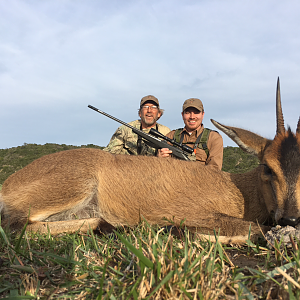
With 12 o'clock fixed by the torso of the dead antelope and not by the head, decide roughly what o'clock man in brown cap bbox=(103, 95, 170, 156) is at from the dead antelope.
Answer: The man in brown cap is roughly at 9 o'clock from the dead antelope.

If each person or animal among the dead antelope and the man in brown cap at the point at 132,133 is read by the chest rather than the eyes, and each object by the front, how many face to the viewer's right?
1

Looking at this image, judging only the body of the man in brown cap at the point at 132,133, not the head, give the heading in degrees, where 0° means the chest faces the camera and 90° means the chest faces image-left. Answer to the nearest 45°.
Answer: approximately 0°

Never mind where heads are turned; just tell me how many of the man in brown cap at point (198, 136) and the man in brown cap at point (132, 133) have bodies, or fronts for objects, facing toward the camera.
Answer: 2

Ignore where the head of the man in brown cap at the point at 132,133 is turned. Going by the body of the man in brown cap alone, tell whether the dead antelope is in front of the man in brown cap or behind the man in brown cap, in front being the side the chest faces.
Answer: in front

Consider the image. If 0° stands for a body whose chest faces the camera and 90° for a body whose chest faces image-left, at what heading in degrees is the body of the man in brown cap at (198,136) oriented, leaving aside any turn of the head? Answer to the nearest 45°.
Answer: approximately 0°

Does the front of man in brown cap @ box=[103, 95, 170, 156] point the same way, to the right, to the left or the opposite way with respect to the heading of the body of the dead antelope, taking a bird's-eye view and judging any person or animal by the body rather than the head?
to the right

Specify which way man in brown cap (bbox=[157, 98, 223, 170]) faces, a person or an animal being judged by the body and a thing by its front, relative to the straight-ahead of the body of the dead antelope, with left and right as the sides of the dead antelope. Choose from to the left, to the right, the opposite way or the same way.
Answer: to the right

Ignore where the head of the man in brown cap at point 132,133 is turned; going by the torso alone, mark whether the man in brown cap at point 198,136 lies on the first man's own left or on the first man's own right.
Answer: on the first man's own left

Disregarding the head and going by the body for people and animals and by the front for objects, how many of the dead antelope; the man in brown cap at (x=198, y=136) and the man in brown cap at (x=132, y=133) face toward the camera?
2

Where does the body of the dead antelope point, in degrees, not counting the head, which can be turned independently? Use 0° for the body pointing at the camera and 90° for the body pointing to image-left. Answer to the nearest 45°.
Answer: approximately 270°

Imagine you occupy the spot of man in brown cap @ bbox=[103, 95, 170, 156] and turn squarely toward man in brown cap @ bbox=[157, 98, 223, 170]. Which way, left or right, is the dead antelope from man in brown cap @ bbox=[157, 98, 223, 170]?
right

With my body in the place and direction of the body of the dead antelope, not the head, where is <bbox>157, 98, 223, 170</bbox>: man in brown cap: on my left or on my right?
on my left
